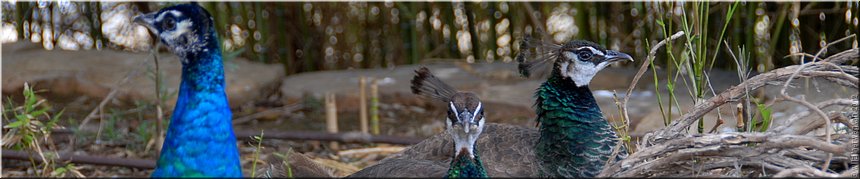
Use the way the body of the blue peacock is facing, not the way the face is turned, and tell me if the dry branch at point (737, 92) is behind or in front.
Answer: behind

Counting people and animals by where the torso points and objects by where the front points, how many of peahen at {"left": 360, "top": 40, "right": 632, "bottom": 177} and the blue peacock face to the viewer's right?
1

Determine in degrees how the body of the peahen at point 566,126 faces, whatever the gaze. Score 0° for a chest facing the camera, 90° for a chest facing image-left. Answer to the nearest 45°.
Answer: approximately 270°

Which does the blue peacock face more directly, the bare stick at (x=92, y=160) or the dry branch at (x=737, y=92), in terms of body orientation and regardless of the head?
the bare stick

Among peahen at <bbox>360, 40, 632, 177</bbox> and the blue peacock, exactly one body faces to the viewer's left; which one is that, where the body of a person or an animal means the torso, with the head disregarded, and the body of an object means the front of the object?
the blue peacock

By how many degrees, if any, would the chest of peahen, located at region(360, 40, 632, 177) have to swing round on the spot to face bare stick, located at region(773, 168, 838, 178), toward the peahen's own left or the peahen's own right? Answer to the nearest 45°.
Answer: approximately 45° to the peahen's own right

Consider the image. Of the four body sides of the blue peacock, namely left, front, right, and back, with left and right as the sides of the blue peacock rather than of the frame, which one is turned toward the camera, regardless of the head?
left
